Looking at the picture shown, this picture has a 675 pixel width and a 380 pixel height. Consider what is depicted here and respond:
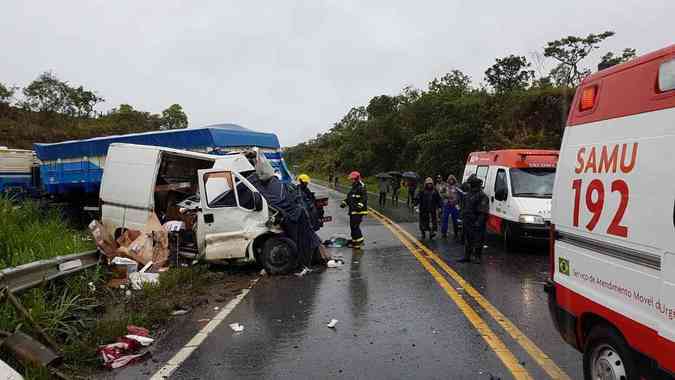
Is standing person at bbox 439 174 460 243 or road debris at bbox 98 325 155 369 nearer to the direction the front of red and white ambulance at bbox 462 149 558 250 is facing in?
the road debris

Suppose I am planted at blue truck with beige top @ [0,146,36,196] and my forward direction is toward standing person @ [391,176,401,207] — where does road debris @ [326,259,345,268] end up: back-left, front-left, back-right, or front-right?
front-right

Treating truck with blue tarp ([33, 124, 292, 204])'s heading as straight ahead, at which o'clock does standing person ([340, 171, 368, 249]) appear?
The standing person is roughly at 6 o'clock from the truck with blue tarp.

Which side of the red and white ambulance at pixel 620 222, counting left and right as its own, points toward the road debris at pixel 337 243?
back

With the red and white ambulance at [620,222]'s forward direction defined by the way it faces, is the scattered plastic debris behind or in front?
behind

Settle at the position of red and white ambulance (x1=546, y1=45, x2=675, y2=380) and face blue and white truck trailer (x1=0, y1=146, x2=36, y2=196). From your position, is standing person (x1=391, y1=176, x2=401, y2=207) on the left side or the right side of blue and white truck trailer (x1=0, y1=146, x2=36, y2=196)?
right

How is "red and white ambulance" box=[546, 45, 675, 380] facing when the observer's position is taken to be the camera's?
facing the viewer and to the right of the viewer

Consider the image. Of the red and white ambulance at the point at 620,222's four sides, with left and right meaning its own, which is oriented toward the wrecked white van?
back

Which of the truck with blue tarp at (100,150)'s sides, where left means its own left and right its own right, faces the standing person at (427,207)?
back

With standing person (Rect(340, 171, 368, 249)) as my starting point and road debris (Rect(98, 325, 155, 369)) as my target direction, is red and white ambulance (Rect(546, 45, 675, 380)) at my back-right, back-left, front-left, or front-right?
front-left

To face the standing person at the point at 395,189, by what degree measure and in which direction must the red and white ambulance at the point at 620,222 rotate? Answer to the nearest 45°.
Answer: approximately 180°

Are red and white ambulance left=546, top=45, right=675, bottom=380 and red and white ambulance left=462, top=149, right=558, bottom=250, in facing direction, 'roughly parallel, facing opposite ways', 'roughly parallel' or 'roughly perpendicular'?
roughly parallel

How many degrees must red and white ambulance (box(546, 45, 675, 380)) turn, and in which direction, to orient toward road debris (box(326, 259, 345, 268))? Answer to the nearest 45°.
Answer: approximately 180°

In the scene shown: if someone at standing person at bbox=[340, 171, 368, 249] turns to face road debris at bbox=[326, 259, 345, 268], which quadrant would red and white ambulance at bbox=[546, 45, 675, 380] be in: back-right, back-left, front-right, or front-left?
front-left

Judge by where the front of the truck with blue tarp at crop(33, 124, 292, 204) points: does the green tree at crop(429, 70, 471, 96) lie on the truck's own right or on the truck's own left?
on the truck's own right

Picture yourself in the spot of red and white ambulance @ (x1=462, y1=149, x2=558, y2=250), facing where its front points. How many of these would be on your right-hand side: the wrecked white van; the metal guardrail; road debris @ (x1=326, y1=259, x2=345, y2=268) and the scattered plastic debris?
4

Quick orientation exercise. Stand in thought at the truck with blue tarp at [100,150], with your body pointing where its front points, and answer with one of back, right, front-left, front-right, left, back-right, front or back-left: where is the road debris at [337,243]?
back

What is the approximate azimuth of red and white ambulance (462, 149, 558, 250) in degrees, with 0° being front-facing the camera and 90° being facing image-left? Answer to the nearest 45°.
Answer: approximately 315°

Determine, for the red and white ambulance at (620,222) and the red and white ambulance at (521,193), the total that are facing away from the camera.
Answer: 0
